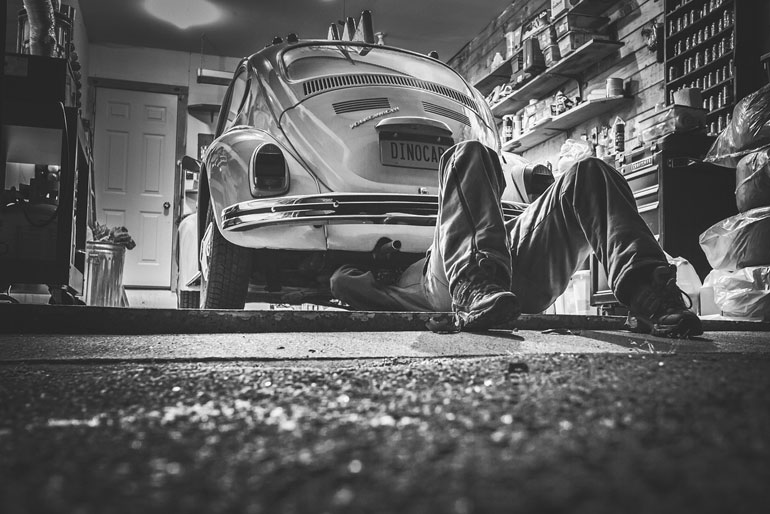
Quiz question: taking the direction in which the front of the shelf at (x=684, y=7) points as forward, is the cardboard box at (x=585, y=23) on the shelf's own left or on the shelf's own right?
on the shelf's own right

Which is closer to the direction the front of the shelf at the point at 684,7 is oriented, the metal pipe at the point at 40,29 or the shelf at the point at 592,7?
the metal pipe

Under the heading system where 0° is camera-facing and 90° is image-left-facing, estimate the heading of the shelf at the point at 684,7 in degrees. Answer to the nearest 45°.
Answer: approximately 45°

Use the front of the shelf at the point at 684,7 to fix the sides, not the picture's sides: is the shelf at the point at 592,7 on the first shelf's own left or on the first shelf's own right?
on the first shelf's own right

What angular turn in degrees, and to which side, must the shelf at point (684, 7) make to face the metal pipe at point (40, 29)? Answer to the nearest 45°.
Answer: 0° — it already faces it

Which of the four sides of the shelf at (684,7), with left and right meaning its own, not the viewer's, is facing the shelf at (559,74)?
right

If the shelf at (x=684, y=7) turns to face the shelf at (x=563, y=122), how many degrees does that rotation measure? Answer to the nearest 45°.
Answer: approximately 90° to its right
